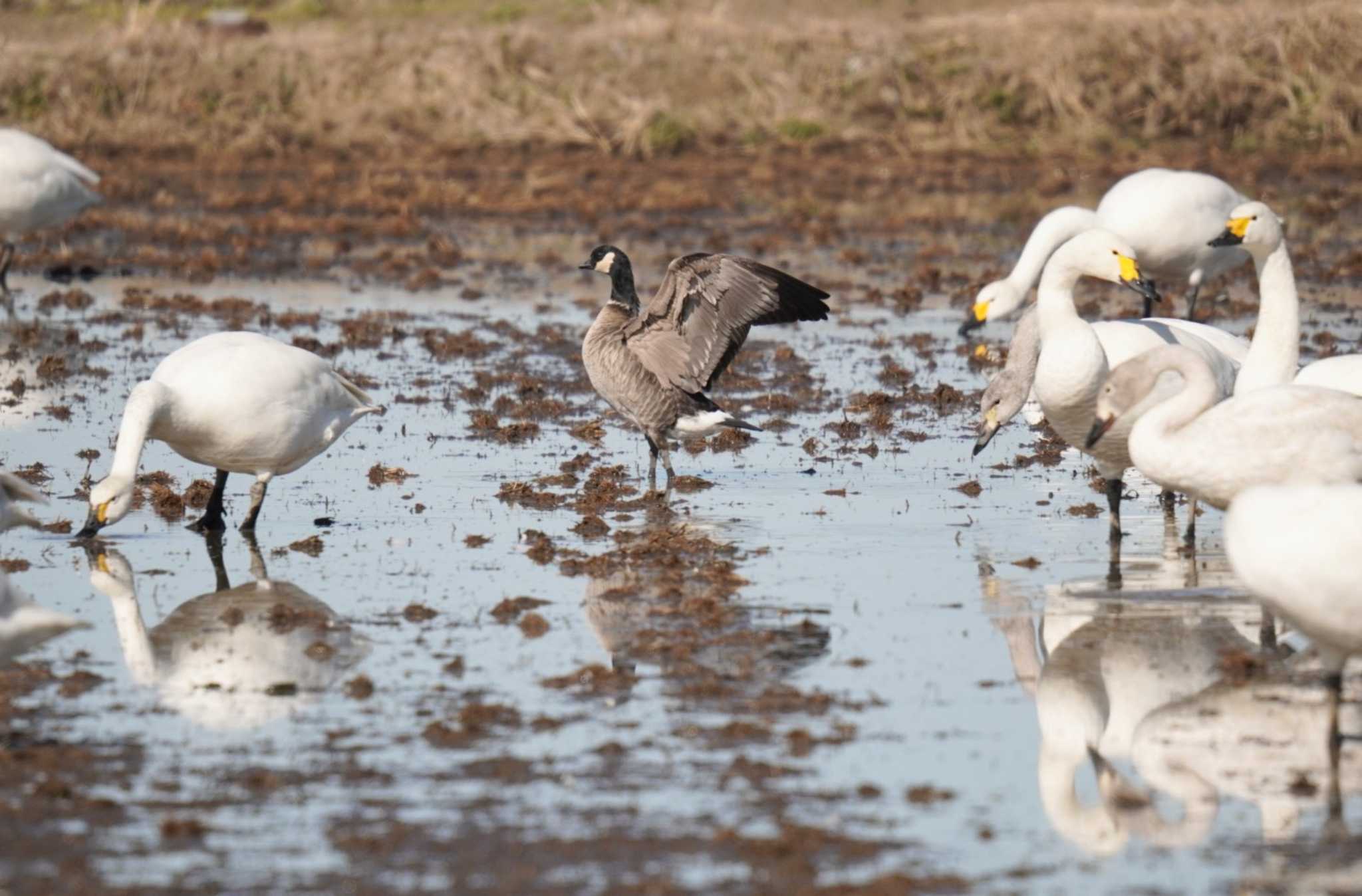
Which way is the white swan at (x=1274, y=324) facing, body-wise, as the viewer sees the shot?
to the viewer's left

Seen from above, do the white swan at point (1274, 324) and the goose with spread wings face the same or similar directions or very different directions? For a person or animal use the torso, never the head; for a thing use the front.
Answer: same or similar directions

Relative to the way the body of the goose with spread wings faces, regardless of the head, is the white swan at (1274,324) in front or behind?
behind

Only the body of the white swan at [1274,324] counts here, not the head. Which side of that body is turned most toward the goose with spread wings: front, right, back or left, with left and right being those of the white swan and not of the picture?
front

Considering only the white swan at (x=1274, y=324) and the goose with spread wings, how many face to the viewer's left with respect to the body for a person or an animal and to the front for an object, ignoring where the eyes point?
2

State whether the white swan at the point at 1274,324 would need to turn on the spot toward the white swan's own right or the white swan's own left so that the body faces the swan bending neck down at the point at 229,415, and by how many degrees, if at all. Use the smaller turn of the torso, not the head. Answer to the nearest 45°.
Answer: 0° — it already faces it

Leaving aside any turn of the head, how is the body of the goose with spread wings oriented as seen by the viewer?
to the viewer's left

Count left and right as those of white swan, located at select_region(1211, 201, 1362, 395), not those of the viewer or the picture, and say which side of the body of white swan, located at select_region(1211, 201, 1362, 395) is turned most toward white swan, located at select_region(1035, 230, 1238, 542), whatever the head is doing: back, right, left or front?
front

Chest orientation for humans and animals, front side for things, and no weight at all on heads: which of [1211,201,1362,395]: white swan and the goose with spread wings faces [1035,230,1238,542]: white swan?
[1211,201,1362,395]: white swan

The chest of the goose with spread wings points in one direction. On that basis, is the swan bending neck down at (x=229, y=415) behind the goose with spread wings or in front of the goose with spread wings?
in front

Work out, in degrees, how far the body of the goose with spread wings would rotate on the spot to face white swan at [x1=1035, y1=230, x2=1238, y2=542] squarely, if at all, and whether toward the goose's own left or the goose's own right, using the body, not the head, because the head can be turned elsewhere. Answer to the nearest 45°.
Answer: approximately 135° to the goose's own left

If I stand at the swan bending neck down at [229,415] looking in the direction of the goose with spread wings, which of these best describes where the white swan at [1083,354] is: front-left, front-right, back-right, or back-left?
front-right
